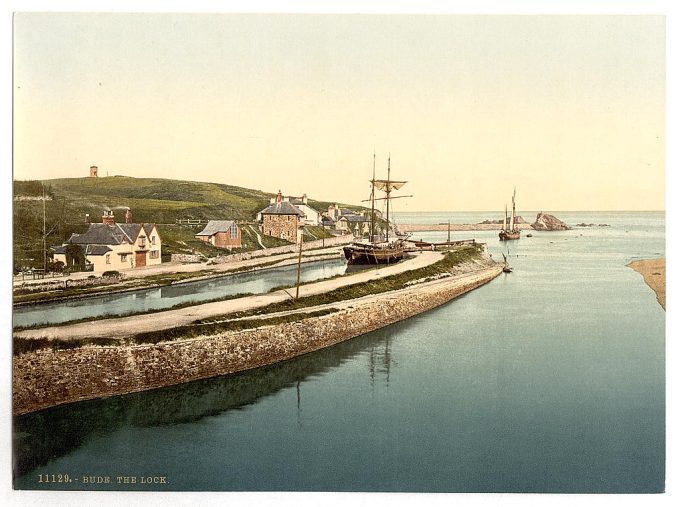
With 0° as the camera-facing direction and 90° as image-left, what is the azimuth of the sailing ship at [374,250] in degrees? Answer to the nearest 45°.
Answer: approximately 225°

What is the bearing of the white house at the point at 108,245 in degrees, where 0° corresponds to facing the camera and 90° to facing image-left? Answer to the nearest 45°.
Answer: approximately 315°

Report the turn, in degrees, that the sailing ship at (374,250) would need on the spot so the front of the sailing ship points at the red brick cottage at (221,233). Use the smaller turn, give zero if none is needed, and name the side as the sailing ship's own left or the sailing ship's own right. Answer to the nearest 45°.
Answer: approximately 180°

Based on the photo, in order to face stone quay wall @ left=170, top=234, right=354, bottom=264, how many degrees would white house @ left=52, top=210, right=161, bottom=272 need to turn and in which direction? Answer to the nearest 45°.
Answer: approximately 90° to its left

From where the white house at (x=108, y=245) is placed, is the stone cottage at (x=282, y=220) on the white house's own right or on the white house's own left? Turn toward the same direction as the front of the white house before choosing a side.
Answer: on the white house's own left
